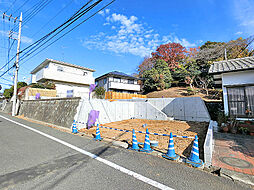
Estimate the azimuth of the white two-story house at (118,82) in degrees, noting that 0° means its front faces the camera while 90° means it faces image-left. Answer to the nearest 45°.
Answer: approximately 315°

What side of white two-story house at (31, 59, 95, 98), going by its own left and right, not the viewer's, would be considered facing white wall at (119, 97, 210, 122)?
left

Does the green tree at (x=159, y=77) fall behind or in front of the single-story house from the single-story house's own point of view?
behind

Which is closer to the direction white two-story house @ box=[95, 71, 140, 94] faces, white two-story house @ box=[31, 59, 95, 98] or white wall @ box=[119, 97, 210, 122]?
the white wall

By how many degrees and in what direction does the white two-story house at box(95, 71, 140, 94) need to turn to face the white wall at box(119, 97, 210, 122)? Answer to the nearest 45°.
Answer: approximately 45° to its right

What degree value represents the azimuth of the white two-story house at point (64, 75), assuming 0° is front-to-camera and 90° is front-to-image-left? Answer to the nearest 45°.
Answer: approximately 45°
